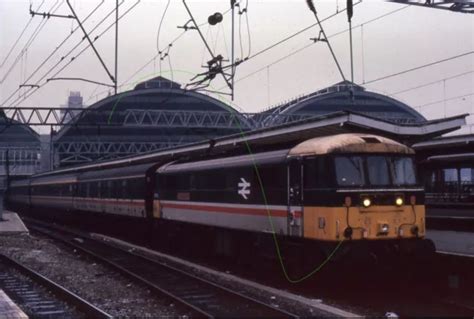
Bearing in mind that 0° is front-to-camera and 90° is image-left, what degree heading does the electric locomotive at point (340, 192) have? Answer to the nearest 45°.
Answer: approximately 315°
